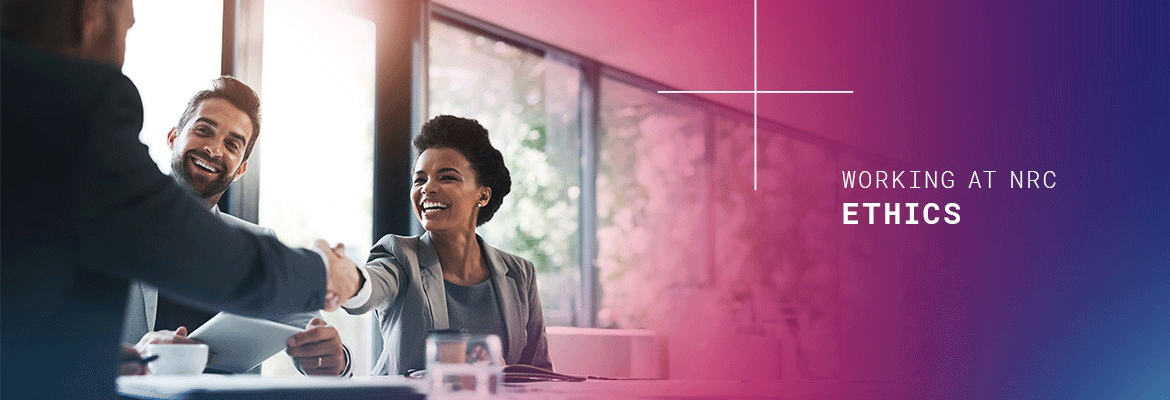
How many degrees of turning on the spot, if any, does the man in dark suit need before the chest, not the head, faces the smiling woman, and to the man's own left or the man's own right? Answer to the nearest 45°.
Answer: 0° — they already face them

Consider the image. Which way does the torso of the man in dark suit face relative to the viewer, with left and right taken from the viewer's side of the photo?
facing away from the viewer and to the right of the viewer

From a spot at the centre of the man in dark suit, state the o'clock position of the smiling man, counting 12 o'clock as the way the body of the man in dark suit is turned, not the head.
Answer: The smiling man is roughly at 11 o'clock from the man in dark suit.

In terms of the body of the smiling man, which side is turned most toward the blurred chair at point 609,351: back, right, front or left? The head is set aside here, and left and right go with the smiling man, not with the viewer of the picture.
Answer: left

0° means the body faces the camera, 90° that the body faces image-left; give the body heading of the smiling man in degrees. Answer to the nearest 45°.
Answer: approximately 0°

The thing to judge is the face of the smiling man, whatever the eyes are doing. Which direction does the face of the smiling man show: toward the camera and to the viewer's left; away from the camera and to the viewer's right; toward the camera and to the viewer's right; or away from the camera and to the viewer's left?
toward the camera and to the viewer's right

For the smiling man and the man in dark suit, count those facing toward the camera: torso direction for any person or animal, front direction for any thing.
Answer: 1

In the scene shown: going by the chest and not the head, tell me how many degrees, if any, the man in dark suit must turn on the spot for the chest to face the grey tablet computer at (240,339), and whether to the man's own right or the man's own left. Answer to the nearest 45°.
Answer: approximately 45° to the man's own left

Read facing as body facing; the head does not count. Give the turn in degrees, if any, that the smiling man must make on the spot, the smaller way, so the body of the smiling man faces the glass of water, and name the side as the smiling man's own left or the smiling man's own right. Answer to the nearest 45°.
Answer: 0° — they already face it

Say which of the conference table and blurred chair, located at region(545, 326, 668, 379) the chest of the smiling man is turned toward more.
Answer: the conference table
